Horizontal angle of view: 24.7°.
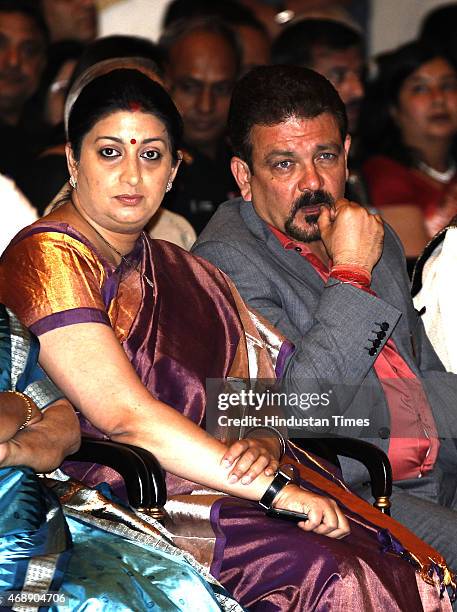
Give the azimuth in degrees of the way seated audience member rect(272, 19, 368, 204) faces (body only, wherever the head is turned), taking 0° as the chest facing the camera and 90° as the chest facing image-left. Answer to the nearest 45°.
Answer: approximately 315°

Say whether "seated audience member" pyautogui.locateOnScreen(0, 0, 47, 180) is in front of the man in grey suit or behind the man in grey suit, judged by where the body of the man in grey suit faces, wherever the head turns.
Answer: behind

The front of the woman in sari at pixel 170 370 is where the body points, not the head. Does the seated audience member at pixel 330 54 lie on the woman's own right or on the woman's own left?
on the woman's own left

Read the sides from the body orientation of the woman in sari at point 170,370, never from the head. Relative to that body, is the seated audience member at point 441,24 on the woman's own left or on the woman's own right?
on the woman's own left

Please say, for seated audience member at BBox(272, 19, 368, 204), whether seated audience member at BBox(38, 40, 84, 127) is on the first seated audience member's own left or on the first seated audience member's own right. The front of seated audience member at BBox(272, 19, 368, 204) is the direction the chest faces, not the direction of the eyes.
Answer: on the first seated audience member's own right

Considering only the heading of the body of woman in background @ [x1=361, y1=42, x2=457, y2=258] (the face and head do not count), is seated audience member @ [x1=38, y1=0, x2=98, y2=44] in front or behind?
behind

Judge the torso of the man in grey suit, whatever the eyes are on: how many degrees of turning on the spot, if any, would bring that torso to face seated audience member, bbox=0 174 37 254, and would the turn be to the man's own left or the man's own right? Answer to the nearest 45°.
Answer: approximately 135° to the man's own right

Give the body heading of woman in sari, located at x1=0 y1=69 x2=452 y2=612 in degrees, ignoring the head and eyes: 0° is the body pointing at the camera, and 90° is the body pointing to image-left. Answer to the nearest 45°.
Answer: approximately 315°

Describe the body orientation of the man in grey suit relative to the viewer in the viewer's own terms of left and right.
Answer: facing the viewer and to the right of the viewer
